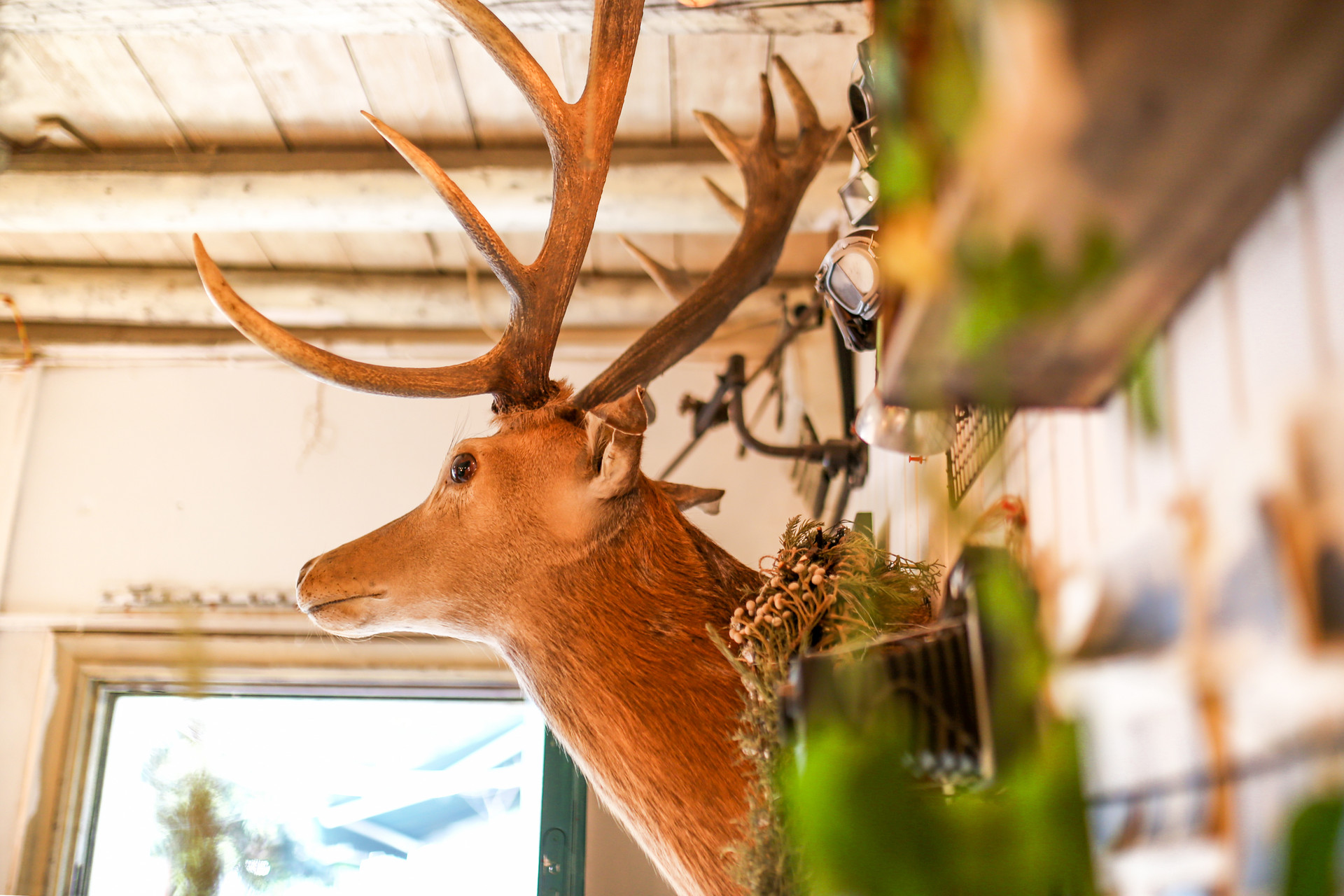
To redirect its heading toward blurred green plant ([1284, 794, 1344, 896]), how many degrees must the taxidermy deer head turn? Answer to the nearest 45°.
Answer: approximately 90° to its left

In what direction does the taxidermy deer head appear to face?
to the viewer's left

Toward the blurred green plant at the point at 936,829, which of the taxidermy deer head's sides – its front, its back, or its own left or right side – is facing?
left

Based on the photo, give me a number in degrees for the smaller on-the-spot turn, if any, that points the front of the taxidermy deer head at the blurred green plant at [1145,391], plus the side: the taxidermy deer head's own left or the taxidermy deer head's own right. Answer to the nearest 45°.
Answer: approximately 90° to the taxidermy deer head's own left

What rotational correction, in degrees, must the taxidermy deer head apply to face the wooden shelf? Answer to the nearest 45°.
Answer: approximately 90° to its left

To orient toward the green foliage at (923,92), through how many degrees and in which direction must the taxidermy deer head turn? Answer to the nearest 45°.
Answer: approximately 90° to its left
